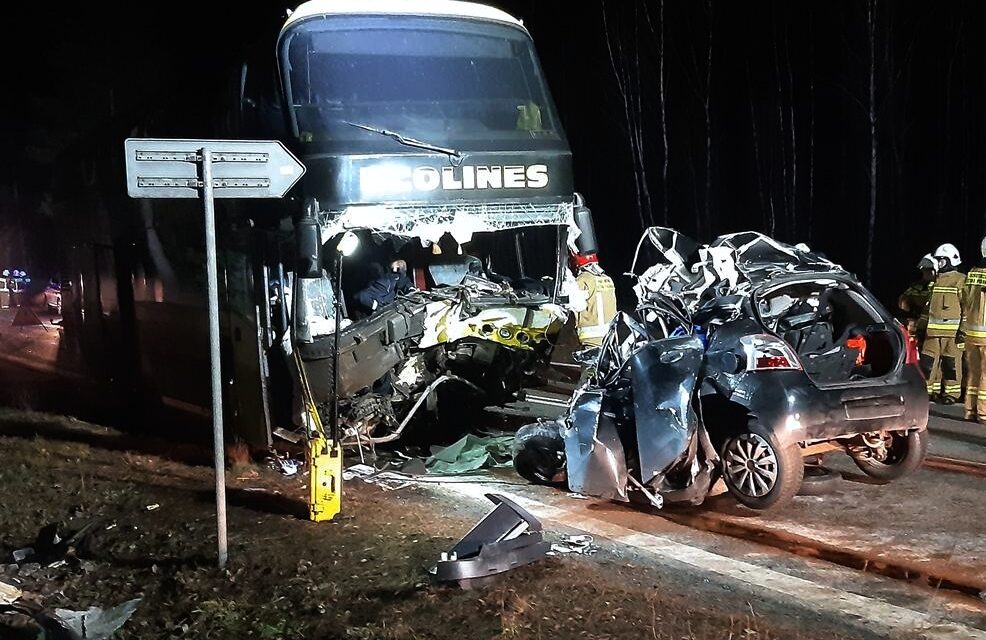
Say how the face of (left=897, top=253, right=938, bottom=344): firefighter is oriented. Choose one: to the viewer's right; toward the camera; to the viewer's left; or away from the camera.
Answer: to the viewer's left

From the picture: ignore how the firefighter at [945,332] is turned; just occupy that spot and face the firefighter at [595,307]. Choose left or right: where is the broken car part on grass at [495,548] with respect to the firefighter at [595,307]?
left

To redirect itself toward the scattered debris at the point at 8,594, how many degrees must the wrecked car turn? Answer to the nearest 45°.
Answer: approximately 90° to its left

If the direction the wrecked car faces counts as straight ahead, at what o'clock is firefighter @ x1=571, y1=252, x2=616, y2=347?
The firefighter is roughly at 1 o'clock from the wrecked car.

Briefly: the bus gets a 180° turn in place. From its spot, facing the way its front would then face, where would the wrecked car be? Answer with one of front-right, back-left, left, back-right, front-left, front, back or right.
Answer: back

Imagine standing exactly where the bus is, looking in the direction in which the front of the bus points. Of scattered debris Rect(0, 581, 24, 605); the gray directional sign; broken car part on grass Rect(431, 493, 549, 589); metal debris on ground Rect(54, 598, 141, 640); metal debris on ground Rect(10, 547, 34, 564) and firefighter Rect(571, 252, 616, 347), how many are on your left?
1

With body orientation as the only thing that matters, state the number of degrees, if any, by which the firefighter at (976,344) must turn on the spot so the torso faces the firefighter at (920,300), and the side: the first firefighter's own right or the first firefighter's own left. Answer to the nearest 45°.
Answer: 0° — they already face them

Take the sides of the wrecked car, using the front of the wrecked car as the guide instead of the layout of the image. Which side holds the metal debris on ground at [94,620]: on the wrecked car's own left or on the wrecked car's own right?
on the wrecked car's own left
